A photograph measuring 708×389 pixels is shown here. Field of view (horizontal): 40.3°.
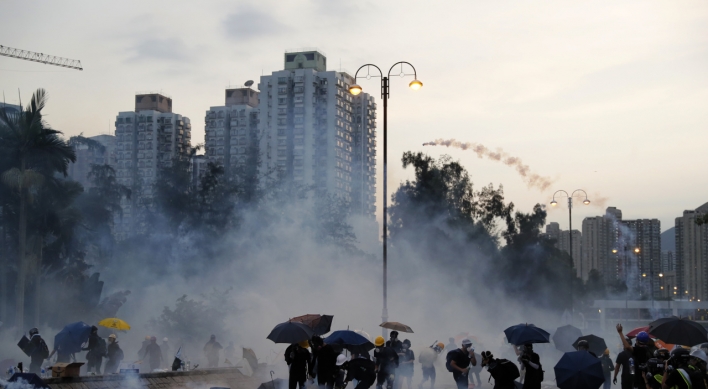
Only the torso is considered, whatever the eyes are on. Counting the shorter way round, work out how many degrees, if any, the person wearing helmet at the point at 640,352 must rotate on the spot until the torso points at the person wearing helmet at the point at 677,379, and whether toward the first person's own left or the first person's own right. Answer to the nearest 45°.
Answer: approximately 180°

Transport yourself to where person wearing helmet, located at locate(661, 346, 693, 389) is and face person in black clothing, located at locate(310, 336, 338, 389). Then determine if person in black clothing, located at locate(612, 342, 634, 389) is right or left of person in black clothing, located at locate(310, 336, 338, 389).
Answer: right

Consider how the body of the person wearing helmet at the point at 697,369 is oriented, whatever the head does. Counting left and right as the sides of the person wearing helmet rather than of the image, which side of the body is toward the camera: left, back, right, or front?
left

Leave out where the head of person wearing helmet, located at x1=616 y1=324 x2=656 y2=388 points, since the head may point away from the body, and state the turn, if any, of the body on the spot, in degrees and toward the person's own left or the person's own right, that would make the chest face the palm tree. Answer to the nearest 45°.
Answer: approximately 45° to the person's own left

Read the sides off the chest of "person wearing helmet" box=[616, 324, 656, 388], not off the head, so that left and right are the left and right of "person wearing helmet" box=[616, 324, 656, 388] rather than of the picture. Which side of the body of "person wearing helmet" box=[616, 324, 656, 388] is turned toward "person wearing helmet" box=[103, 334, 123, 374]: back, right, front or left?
left

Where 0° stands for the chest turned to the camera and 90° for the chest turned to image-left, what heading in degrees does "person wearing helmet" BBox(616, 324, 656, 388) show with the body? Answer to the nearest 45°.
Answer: approximately 180°

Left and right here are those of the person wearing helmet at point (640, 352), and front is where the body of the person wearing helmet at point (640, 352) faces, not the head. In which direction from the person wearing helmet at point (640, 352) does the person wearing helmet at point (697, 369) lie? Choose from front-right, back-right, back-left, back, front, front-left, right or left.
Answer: back
